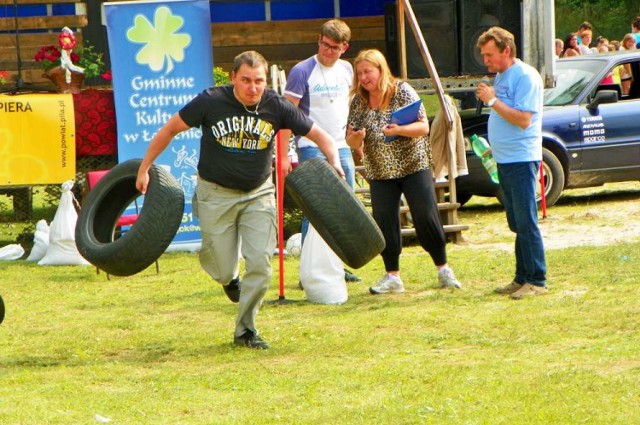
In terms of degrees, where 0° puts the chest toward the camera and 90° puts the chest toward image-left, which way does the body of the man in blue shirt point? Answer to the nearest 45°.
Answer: approximately 90°

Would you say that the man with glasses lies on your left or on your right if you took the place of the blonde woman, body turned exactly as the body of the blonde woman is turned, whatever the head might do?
on your right

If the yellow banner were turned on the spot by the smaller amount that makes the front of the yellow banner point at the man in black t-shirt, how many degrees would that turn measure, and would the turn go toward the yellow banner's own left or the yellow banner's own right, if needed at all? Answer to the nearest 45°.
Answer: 0° — it already faces them

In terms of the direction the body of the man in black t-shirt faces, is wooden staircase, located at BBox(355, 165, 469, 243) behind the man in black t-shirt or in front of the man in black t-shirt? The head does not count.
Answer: behind

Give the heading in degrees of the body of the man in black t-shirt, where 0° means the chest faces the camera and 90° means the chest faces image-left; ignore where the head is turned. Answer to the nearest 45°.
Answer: approximately 0°

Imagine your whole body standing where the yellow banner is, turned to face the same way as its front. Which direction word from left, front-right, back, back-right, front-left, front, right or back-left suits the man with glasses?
front-left

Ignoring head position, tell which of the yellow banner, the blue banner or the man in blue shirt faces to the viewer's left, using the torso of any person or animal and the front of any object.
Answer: the man in blue shirt
